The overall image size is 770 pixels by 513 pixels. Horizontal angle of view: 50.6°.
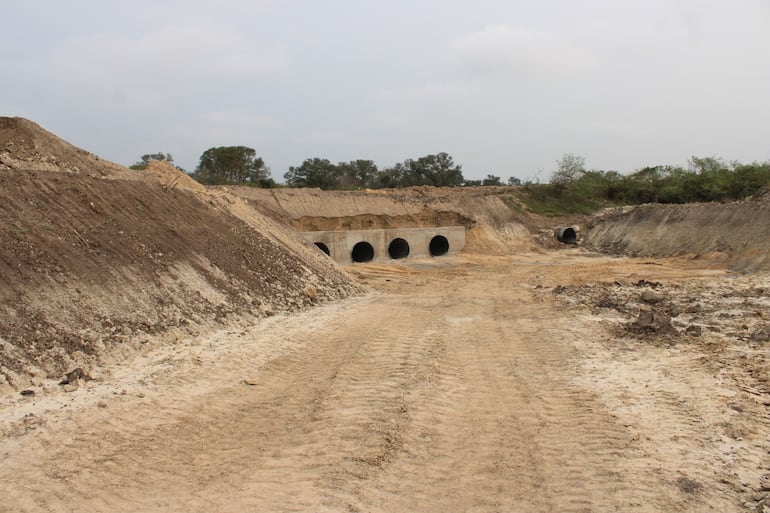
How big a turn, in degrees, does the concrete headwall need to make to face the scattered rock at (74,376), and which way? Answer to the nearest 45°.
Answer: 0° — it already faces it

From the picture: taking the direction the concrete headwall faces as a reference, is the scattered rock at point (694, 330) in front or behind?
in front

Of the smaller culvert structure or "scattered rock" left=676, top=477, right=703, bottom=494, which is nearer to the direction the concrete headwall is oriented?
the scattered rock

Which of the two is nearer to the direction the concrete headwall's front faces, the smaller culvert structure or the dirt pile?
the dirt pile

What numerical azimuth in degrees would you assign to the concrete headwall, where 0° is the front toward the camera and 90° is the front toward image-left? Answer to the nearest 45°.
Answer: approximately 0°

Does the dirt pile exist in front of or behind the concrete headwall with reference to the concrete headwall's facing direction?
in front

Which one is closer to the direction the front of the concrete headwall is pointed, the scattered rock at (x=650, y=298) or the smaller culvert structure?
the scattered rock

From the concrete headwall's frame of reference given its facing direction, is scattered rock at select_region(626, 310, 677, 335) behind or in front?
in front

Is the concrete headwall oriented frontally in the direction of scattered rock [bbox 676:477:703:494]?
yes

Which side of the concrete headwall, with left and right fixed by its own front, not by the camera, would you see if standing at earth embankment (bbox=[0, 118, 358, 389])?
front

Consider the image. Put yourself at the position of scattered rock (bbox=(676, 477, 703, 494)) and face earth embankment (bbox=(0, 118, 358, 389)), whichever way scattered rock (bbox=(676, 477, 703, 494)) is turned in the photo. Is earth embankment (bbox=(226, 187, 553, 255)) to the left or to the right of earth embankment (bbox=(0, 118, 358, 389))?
right

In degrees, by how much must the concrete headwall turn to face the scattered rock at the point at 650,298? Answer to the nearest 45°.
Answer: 0° — it already faces it
